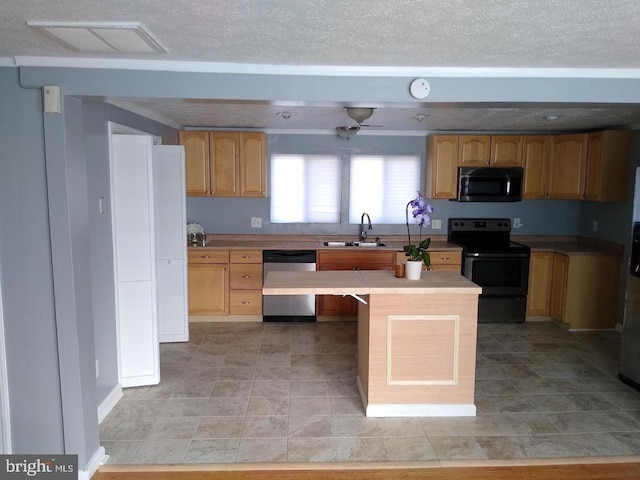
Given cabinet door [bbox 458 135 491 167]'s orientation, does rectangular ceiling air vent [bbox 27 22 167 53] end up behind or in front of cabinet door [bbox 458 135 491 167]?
in front

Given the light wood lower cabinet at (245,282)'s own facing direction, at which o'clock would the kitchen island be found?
The kitchen island is roughly at 11 o'clock from the light wood lower cabinet.

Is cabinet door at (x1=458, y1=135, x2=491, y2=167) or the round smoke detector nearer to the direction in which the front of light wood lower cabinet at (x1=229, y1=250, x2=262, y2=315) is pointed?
the round smoke detector

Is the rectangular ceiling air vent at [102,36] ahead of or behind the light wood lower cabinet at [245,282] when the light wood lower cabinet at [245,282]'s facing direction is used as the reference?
ahead

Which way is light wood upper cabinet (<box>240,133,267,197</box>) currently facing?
toward the camera

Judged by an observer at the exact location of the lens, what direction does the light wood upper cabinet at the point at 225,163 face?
facing the viewer

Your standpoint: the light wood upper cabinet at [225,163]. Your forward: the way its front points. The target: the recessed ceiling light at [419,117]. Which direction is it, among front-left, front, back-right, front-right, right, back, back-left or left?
front-left

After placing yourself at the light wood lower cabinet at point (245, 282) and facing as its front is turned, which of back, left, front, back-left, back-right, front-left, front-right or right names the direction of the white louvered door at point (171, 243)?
front-right

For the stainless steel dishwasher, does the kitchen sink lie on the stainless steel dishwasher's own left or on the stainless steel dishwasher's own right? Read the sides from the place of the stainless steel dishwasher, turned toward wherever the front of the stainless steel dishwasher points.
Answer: on the stainless steel dishwasher's own left

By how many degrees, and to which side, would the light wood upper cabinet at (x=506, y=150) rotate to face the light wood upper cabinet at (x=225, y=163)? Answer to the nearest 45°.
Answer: approximately 45° to its right
